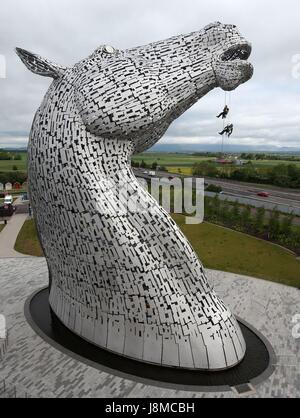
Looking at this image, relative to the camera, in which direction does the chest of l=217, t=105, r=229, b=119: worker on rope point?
to the viewer's left

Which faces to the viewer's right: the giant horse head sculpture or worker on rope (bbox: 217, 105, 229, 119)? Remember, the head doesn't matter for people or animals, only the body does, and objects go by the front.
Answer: the giant horse head sculpture

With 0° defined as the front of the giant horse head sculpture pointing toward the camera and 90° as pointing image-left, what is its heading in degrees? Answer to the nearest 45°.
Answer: approximately 270°

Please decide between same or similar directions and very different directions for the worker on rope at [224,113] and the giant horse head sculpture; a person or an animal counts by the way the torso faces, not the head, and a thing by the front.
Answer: very different directions
